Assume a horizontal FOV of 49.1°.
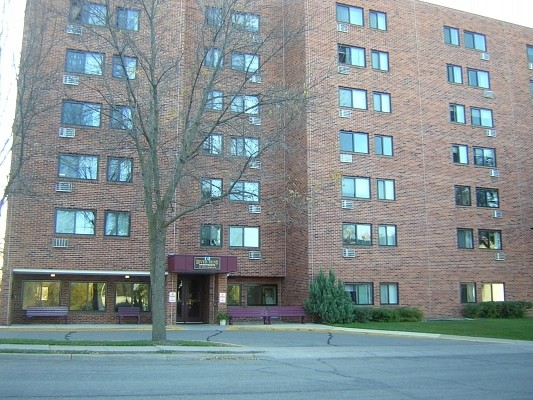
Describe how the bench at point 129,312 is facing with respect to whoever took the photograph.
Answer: facing the viewer

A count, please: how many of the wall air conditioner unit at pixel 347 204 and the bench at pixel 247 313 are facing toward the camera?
2

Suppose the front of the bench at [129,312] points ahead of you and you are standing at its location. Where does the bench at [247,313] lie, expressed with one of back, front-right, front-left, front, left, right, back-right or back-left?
left

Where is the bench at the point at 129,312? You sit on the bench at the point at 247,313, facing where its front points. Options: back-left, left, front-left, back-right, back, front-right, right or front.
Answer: right

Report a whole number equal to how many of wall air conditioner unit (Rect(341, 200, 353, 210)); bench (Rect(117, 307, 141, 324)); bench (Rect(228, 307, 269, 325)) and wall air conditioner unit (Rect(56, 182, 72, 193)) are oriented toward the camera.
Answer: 4

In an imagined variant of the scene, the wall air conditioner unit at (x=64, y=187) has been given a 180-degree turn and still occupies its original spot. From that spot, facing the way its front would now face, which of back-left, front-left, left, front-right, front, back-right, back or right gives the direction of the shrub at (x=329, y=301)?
right

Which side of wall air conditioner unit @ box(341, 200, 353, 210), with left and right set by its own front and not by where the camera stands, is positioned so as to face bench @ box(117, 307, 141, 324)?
right

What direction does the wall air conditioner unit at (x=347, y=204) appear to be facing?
toward the camera

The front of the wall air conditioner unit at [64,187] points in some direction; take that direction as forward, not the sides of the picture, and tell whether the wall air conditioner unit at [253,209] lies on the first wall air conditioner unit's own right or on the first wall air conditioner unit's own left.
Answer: on the first wall air conditioner unit's own left
